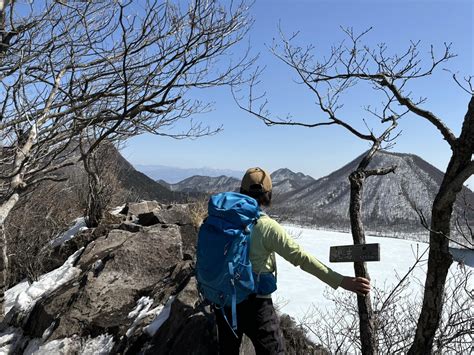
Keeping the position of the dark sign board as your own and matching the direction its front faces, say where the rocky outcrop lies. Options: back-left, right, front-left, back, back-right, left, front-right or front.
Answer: back-right

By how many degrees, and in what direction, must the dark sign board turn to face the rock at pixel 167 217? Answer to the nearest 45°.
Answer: approximately 135° to its right

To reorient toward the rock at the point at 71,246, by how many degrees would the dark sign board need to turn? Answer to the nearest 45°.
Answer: approximately 135° to its right

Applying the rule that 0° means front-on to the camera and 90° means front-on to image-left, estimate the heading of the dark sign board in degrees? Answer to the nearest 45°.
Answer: approximately 0°
